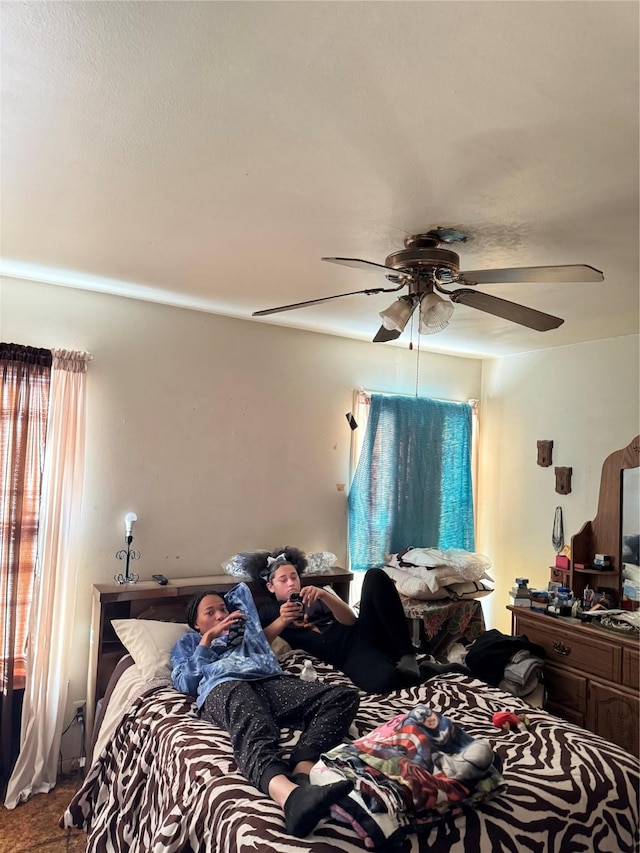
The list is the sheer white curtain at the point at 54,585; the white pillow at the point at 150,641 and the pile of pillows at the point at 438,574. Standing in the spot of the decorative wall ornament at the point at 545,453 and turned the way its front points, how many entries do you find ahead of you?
3

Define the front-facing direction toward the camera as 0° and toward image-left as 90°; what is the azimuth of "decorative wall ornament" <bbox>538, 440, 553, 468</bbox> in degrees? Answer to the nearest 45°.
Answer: approximately 45°

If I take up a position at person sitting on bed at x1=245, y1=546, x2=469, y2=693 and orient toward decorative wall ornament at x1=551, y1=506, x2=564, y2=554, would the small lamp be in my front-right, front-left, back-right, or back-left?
back-left

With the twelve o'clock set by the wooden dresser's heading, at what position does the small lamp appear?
The small lamp is roughly at 1 o'clock from the wooden dresser.

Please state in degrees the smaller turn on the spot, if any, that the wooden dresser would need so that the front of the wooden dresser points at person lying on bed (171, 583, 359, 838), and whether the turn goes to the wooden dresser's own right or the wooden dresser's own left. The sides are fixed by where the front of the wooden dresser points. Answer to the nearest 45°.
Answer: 0° — it already faces them

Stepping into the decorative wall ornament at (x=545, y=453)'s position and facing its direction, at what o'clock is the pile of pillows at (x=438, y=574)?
The pile of pillows is roughly at 12 o'clock from the decorative wall ornament.

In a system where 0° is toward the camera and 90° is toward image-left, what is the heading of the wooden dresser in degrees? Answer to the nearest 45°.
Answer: approximately 45°

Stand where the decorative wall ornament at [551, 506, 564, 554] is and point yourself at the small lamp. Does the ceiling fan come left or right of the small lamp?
left

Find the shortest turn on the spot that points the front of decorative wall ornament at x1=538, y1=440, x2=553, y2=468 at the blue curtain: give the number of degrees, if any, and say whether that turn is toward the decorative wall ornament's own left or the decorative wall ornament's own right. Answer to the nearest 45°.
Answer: approximately 45° to the decorative wall ornament's own right
